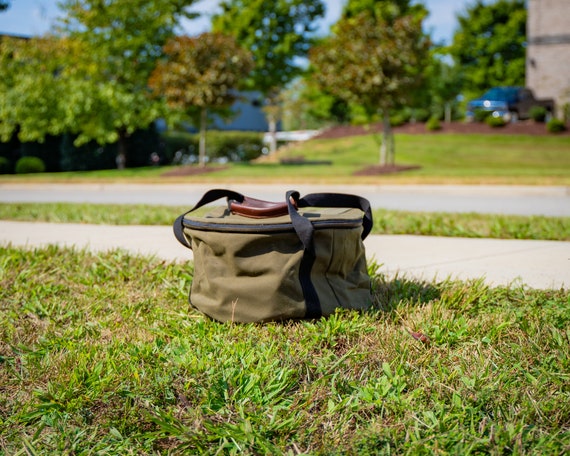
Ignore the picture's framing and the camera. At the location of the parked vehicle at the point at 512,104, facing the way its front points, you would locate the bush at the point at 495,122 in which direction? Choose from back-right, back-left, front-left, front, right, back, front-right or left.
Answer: front-left

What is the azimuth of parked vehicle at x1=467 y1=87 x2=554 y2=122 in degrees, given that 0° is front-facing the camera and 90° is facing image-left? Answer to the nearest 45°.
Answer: approximately 45°

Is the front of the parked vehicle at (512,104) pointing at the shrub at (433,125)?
yes

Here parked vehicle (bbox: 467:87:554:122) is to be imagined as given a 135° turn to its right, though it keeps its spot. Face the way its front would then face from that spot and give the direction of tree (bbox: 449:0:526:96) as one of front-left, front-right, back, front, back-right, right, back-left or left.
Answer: front

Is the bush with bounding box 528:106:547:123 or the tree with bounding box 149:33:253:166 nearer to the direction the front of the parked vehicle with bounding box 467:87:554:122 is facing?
the tree

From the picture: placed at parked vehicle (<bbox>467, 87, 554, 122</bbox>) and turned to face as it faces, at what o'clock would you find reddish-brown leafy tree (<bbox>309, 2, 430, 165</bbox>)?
The reddish-brown leafy tree is roughly at 11 o'clock from the parked vehicle.

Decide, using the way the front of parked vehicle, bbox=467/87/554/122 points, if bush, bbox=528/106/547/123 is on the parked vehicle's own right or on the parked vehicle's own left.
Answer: on the parked vehicle's own left
